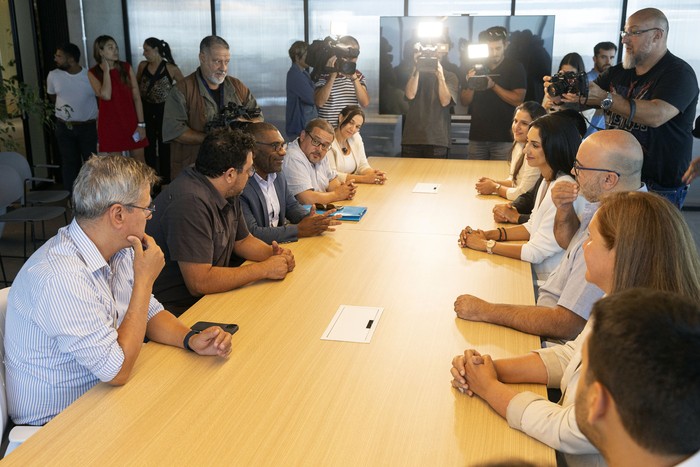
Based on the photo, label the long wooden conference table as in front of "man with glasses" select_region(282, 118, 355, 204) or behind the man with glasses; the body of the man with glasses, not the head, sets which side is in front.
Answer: in front

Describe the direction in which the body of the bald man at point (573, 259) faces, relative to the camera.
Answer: to the viewer's left

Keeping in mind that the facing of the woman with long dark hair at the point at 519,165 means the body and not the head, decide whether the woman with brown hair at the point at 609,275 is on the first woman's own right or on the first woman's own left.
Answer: on the first woman's own left

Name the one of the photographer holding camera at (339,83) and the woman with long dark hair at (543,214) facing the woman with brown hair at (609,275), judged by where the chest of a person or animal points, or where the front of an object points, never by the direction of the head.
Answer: the photographer holding camera

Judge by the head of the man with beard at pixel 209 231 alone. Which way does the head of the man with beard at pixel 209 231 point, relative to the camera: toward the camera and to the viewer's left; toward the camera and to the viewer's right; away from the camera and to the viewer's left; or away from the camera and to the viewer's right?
away from the camera and to the viewer's right

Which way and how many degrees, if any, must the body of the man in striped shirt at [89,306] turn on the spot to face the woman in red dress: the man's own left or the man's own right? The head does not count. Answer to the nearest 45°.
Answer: approximately 90° to the man's own left

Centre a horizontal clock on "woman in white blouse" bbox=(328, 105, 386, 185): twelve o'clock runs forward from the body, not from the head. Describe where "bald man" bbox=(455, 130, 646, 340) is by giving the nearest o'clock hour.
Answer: The bald man is roughly at 1 o'clock from the woman in white blouse.

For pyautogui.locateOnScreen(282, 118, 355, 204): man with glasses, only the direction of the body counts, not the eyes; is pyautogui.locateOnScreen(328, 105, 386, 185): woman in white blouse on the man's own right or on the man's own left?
on the man's own left

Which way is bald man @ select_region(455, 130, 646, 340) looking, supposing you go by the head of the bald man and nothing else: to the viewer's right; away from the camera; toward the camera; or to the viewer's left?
to the viewer's left

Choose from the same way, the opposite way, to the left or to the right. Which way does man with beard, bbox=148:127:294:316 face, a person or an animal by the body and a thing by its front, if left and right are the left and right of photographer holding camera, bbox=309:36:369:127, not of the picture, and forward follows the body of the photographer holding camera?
to the left

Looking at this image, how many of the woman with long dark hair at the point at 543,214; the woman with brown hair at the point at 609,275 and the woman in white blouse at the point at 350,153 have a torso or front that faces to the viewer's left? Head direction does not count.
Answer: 2

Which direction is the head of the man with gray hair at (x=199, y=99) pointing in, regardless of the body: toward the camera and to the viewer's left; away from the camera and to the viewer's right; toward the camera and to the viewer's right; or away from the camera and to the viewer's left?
toward the camera and to the viewer's right

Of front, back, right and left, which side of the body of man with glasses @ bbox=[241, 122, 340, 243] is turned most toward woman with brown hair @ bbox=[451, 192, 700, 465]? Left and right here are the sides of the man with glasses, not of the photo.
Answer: front

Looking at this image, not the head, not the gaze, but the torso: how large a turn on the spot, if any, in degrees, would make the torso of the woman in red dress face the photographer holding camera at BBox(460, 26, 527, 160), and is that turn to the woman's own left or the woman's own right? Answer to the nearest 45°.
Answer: approximately 45° to the woman's own left

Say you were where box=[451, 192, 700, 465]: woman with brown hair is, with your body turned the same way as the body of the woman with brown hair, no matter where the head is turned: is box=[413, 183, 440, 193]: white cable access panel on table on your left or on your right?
on your right

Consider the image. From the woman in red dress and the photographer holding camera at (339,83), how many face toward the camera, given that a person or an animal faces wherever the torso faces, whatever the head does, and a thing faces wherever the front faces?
2

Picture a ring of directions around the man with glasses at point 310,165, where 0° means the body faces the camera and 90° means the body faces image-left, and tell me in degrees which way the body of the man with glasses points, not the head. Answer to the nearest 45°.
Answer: approximately 315°

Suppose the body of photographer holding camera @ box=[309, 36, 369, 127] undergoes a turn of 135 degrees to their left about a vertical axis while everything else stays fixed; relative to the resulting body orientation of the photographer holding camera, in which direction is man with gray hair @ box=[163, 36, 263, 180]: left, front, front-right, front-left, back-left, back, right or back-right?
back

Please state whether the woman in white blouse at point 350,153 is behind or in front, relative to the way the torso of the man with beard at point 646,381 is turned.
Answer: in front
